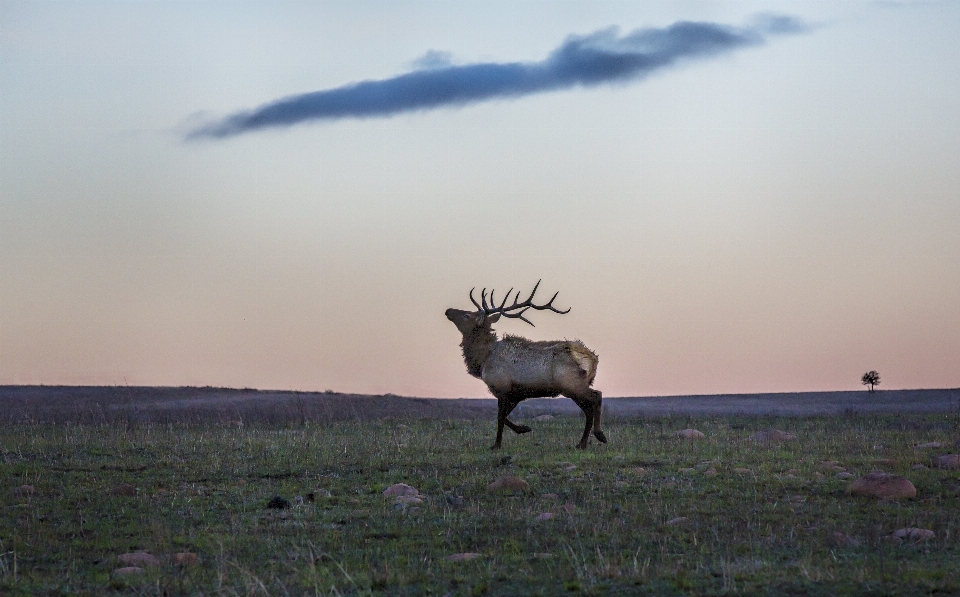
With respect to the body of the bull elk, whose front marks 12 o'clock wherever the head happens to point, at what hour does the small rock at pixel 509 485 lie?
The small rock is roughly at 9 o'clock from the bull elk.

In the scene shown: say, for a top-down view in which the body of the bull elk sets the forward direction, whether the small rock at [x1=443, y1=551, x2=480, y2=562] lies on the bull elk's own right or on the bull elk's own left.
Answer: on the bull elk's own left

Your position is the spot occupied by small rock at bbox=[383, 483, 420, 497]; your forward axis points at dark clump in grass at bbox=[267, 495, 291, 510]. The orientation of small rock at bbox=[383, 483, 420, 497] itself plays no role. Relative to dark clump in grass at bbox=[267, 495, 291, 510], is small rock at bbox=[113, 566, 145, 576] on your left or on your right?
left

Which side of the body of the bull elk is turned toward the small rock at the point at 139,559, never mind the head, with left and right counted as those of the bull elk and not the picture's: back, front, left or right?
left

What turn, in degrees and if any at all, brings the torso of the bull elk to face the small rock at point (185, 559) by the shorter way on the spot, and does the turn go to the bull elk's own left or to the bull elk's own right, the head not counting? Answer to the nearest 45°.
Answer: approximately 90° to the bull elk's own left

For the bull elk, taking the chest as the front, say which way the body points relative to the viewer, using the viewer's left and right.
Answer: facing to the left of the viewer

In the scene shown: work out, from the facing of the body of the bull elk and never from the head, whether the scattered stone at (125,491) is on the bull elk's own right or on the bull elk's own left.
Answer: on the bull elk's own left
